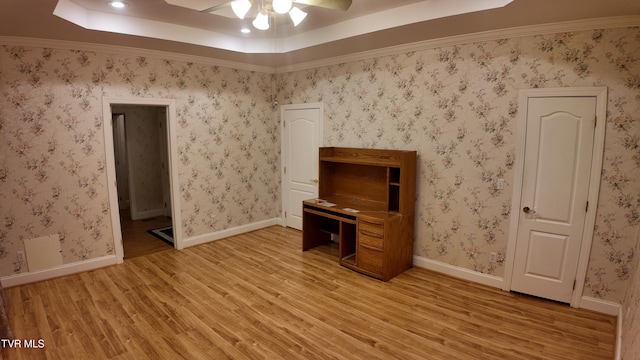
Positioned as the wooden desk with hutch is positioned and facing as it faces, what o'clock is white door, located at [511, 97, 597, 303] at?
The white door is roughly at 8 o'clock from the wooden desk with hutch.

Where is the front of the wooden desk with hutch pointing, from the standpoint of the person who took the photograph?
facing the viewer and to the left of the viewer

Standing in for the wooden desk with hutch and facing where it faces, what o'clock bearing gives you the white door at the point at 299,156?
The white door is roughly at 3 o'clock from the wooden desk with hutch.
